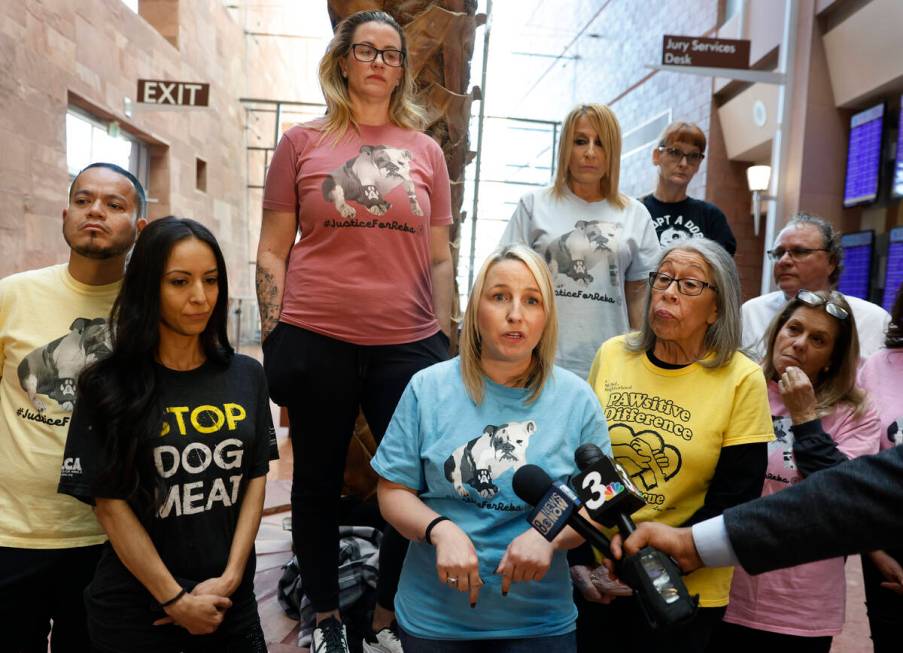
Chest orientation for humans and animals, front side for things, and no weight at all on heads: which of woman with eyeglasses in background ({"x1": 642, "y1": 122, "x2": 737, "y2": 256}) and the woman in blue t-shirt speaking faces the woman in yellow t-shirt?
the woman with eyeglasses in background

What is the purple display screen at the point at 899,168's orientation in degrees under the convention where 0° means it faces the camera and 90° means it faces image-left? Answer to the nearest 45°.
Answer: approximately 45°

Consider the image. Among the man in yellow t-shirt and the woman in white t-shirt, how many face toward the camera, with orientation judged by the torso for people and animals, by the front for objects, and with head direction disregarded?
2

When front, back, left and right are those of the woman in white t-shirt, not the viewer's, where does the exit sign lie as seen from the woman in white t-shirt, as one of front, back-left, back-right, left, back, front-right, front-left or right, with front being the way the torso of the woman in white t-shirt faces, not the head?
back-right

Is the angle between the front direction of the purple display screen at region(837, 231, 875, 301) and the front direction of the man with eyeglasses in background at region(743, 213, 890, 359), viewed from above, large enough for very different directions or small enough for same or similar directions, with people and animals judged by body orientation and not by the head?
same or similar directions

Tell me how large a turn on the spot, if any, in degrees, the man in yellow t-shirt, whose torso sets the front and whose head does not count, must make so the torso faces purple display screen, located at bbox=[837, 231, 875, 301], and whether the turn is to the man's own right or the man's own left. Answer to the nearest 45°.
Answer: approximately 90° to the man's own left

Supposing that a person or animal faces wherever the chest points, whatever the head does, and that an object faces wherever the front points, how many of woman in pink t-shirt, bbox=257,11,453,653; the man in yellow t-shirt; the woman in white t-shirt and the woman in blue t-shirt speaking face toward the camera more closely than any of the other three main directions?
4

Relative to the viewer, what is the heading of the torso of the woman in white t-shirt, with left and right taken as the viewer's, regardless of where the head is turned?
facing the viewer

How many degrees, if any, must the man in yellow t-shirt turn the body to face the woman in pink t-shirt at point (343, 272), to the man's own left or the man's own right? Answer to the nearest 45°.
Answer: approximately 90° to the man's own left

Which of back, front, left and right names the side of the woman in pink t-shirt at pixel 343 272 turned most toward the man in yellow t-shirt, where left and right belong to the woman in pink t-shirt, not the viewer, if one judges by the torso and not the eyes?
right

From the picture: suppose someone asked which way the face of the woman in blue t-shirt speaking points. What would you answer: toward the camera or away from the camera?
toward the camera

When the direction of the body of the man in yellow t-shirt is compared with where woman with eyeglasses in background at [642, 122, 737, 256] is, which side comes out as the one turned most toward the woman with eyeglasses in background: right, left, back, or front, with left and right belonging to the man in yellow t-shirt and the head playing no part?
left

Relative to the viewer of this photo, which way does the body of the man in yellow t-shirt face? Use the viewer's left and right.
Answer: facing the viewer

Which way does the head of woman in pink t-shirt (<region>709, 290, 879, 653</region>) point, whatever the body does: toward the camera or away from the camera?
toward the camera

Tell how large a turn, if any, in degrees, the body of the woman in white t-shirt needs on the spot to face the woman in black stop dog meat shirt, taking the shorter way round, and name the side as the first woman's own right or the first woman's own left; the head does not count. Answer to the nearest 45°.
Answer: approximately 45° to the first woman's own right

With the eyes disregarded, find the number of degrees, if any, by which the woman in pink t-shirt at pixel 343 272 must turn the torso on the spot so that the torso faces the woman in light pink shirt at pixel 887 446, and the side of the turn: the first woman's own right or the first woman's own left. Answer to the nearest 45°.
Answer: approximately 90° to the first woman's own left

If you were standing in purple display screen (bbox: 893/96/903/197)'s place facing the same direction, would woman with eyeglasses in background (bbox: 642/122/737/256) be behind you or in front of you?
in front

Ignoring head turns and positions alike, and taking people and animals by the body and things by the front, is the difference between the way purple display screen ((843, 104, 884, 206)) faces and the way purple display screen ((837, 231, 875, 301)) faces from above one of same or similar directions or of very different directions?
same or similar directions
